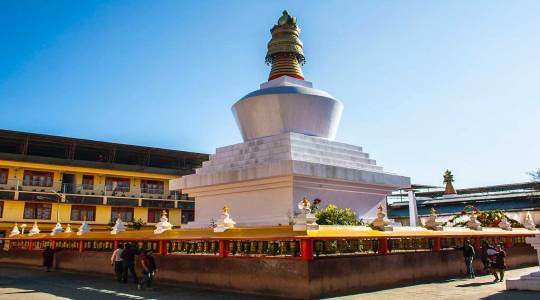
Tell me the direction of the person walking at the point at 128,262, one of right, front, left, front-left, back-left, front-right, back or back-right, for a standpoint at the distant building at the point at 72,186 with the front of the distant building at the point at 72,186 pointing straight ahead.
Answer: front-right

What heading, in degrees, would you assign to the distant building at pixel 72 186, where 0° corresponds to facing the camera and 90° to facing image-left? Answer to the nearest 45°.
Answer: approximately 315°
